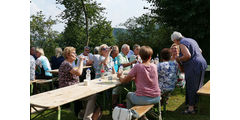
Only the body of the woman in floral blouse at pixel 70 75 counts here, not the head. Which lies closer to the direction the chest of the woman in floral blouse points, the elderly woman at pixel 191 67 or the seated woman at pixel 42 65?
the elderly woman

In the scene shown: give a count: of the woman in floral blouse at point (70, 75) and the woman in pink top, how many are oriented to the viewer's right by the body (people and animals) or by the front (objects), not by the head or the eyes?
1

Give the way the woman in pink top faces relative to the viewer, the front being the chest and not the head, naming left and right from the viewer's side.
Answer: facing away from the viewer and to the left of the viewer

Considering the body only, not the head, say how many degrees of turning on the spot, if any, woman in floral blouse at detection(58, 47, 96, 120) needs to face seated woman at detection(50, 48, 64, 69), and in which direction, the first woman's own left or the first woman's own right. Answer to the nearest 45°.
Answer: approximately 90° to the first woman's own left

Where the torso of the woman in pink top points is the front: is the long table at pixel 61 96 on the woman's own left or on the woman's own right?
on the woman's own left

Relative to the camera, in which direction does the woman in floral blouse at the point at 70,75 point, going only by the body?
to the viewer's right

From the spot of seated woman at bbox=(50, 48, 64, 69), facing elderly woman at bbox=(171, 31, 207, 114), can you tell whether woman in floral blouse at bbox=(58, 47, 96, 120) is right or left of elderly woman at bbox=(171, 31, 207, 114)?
right
